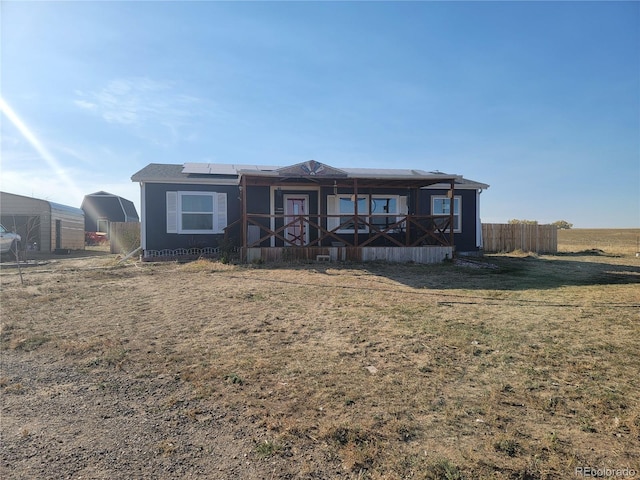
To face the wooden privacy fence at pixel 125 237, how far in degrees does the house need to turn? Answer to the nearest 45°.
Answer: approximately 135° to its right

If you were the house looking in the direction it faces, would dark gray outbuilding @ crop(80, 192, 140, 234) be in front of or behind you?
behind

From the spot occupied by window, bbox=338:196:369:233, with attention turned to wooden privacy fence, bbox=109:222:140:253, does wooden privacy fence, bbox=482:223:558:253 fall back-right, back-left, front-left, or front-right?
back-right

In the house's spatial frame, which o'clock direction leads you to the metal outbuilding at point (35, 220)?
The metal outbuilding is roughly at 4 o'clock from the house.

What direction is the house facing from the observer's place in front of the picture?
facing the viewer

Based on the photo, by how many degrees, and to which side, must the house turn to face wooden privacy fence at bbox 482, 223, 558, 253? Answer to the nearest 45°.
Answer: approximately 135° to its left

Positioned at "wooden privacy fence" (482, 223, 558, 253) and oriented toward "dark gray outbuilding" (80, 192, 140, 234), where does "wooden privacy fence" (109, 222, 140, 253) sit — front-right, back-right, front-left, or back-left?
front-left

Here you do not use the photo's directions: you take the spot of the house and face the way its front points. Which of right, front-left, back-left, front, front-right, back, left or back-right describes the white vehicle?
right
